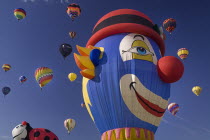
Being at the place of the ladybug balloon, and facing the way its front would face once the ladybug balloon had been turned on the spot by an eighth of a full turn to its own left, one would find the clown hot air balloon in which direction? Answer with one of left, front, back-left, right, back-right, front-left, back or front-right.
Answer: left

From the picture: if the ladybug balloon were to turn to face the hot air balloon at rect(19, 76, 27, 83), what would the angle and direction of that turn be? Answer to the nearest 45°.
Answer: approximately 90° to its right

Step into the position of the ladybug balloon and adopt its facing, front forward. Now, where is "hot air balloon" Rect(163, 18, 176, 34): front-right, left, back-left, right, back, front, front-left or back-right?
back-right

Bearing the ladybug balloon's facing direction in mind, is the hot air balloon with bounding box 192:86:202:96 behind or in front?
behind

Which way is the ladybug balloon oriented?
to the viewer's left

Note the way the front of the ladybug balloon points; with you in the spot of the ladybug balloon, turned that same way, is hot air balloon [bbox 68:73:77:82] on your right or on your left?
on your right

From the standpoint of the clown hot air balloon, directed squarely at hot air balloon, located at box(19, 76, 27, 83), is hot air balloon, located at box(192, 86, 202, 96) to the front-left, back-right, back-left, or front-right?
front-right

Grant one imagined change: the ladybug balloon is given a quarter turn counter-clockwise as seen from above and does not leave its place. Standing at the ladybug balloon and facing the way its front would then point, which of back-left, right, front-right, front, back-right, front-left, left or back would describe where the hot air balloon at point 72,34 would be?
back

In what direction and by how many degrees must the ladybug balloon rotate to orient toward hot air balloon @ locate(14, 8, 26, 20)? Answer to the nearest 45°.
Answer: approximately 90° to its right

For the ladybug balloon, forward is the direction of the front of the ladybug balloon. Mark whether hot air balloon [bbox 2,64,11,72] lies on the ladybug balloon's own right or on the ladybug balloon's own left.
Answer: on the ladybug balloon's own right
